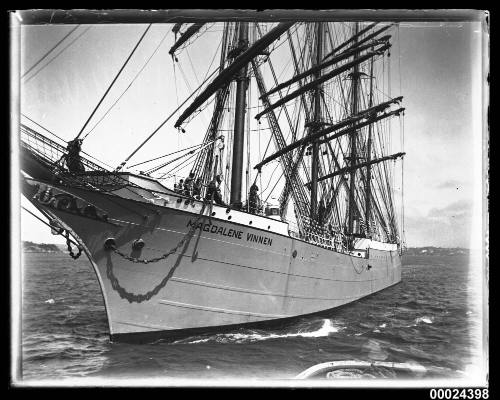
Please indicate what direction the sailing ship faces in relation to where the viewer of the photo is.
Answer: facing the viewer and to the left of the viewer
